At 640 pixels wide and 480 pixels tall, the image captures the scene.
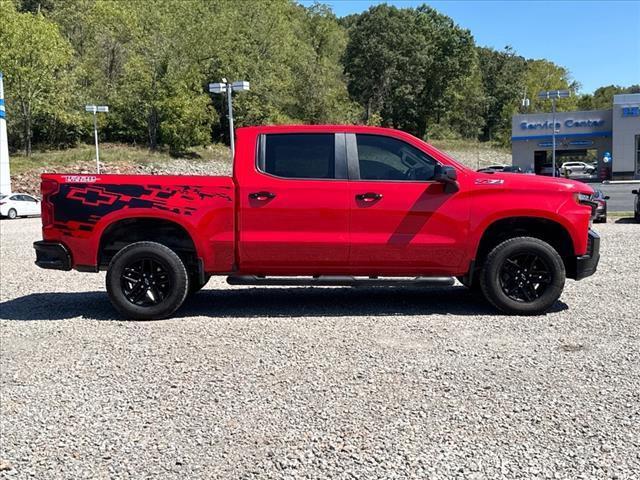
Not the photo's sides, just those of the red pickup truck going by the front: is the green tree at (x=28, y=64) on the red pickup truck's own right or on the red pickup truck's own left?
on the red pickup truck's own left

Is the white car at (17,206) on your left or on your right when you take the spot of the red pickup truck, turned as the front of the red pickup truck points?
on your left

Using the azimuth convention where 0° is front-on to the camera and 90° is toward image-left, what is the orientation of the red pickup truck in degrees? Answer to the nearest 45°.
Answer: approximately 270°
